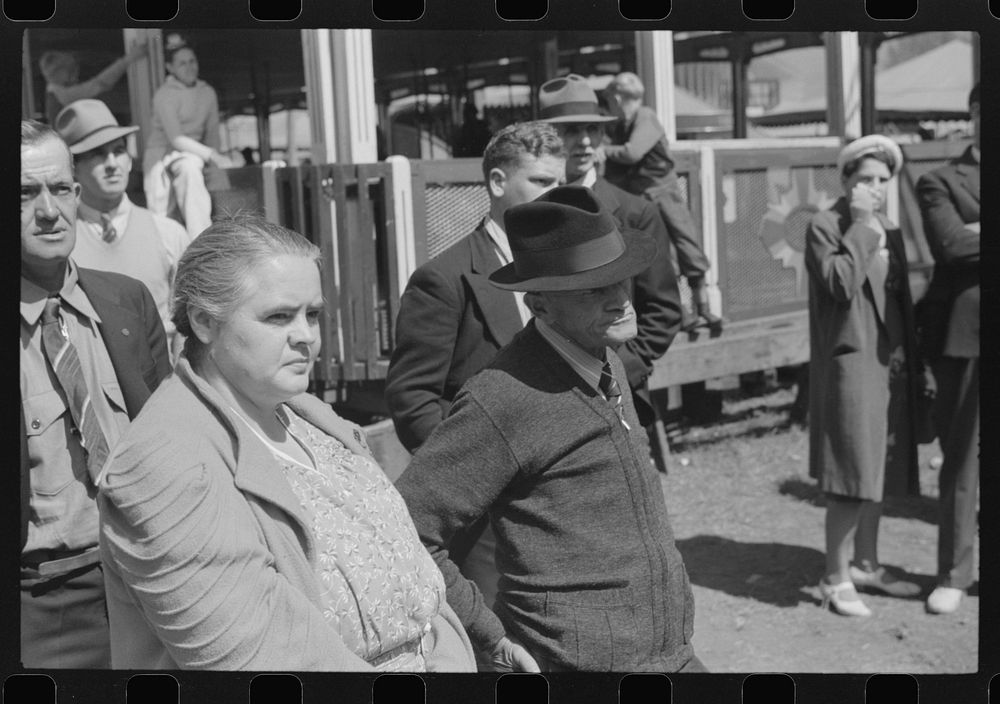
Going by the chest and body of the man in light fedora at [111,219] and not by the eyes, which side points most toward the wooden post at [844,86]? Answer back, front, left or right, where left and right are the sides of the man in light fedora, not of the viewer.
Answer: left

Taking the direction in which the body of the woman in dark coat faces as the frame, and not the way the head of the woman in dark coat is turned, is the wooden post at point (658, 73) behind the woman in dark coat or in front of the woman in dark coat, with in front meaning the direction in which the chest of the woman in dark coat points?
behind

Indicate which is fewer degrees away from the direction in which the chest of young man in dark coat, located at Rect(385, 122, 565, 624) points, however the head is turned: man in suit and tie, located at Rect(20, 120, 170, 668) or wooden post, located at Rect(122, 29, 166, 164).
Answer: the man in suit and tie

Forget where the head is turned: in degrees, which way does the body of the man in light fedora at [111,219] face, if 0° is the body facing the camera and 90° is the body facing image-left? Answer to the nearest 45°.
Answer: approximately 315°

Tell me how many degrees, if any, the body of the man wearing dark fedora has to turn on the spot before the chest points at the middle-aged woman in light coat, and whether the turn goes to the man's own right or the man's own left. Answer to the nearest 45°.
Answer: approximately 90° to the man's own right

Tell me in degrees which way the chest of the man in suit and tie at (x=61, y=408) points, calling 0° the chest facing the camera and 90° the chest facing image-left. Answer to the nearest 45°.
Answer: approximately 0°
